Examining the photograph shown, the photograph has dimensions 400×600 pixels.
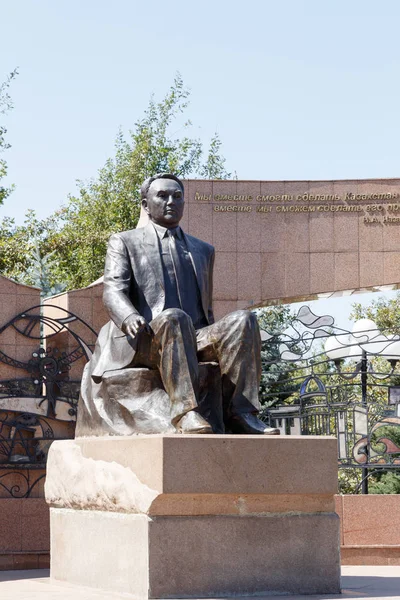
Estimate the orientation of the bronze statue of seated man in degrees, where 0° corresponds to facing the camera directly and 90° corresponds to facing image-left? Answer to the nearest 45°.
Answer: approximately 315°

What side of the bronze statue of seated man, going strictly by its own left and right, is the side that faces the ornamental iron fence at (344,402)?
left
